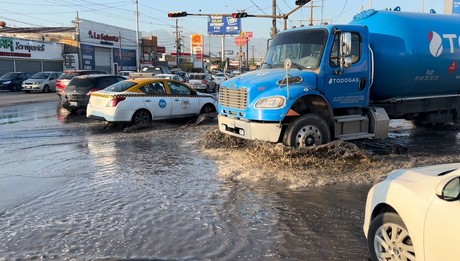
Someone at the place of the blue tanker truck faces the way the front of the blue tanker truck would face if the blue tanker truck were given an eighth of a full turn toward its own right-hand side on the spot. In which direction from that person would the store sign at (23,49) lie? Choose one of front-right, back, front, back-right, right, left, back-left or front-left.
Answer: front-right

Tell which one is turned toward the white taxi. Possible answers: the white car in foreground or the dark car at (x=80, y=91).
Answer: the white car in foreground

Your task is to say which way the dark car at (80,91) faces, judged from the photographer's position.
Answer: facing away from the viewer and to the right of the viewer

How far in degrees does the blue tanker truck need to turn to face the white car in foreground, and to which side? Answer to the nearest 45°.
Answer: approximately 45° to its left

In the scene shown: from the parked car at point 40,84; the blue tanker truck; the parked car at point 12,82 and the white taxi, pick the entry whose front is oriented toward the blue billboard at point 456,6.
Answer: the white taxi

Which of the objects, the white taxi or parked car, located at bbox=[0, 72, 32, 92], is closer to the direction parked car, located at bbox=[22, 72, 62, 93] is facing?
the white taxi

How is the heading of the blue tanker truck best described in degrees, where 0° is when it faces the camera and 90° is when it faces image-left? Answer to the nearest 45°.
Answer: approximately 45°

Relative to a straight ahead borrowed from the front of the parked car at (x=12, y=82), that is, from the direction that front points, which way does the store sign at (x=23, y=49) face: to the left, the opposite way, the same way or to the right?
to the left
